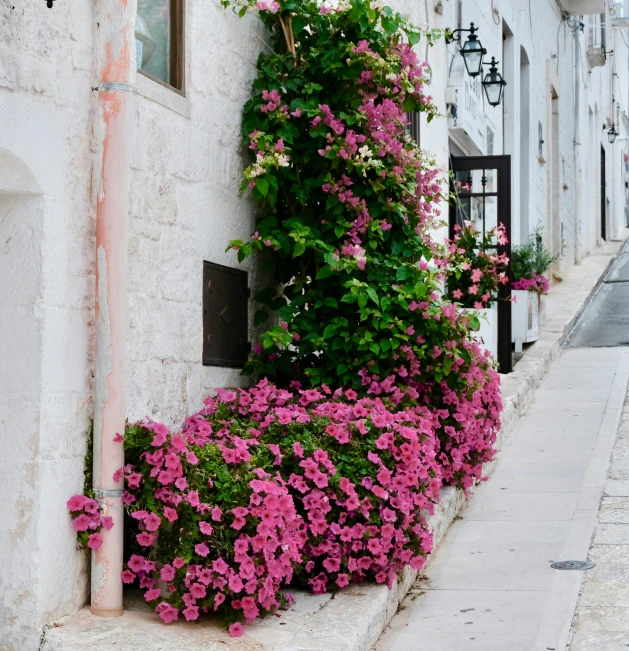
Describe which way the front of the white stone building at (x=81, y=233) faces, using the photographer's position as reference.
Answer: facing the viewer and to the right of the viewer

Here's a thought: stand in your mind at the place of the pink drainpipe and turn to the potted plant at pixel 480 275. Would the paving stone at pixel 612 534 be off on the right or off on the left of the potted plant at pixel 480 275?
right

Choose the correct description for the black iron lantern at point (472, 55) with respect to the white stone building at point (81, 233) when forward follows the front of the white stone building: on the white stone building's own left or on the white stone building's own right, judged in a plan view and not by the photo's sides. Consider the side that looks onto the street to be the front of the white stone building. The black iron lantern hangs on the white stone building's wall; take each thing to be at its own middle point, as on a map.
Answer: on the white stone building's own left

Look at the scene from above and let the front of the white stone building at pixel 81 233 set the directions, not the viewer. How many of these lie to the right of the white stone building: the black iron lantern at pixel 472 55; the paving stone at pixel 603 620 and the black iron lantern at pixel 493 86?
0

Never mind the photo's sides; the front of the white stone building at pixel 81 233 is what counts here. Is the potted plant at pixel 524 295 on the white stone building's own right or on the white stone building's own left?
on the white stone building's own left

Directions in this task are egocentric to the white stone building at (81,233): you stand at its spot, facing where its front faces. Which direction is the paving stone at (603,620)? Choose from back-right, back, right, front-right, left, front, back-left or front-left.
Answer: front-left
